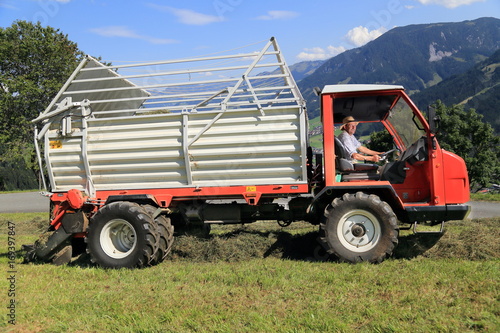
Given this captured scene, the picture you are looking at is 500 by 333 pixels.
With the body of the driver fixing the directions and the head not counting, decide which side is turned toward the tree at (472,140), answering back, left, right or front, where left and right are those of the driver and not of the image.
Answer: left

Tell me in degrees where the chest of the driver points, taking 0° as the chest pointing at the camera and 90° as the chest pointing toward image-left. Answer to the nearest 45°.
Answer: approximately 270°

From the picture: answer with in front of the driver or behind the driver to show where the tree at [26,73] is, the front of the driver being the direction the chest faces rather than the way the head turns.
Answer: behind

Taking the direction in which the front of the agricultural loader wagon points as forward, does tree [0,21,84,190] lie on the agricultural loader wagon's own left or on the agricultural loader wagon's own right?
on the agricultural loader wagon's own left

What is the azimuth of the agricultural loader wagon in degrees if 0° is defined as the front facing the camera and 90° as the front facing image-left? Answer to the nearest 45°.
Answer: approximately 270°

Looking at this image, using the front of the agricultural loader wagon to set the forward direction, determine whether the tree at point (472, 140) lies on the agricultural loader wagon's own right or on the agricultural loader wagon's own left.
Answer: on the agricultural loader wagon's own left
